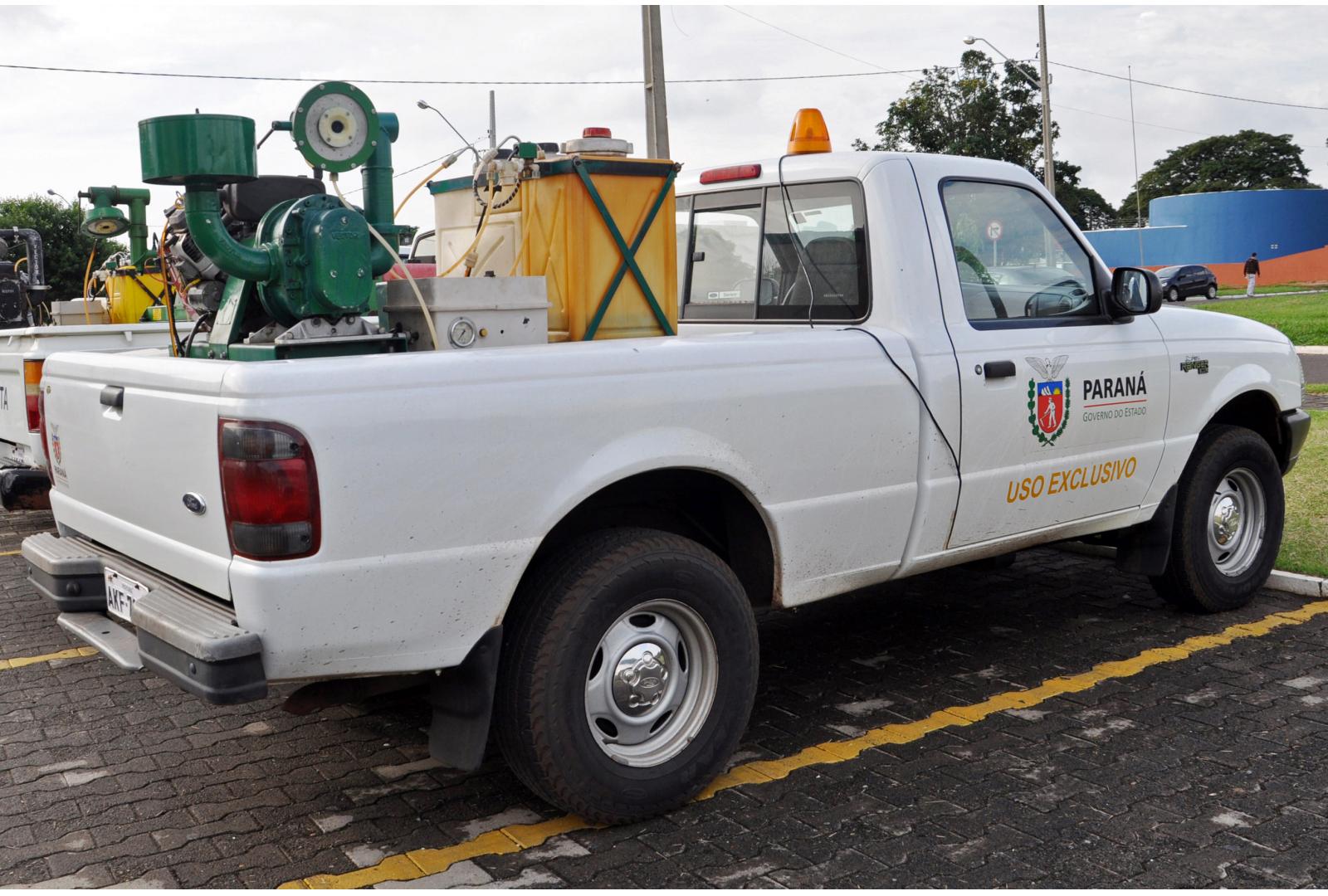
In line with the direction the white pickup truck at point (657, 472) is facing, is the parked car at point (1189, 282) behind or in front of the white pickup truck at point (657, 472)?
in front

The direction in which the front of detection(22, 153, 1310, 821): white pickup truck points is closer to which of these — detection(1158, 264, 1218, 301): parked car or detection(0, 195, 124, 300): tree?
the parked car

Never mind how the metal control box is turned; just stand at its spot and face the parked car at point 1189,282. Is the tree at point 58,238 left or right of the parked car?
left

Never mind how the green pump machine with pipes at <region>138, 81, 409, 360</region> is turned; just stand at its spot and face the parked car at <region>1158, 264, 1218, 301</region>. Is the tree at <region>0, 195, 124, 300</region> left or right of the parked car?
left

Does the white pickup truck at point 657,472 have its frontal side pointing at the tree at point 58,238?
no

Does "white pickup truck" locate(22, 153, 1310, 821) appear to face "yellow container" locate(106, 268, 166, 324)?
no

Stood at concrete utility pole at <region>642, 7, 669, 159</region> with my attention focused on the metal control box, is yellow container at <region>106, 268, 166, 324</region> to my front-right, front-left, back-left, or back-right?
front-right

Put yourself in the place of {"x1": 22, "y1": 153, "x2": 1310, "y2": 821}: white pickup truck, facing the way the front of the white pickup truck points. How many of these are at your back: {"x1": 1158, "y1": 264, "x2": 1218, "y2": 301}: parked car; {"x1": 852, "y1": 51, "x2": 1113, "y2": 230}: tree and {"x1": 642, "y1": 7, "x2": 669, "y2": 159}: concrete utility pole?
0

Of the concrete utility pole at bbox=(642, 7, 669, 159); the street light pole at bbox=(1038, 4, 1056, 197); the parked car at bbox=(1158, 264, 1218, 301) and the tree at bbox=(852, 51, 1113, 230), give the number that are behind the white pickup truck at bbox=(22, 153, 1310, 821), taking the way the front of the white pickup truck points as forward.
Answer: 0

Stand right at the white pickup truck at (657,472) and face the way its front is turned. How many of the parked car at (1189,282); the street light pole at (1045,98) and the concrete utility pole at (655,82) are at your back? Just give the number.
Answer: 0

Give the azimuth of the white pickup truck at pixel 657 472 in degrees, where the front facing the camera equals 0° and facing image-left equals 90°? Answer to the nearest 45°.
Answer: approximately 225°
